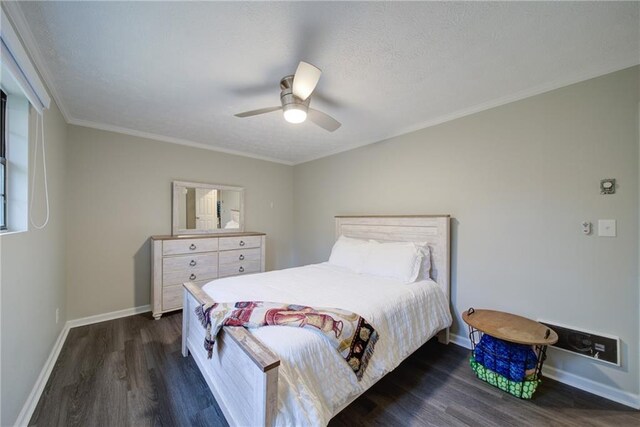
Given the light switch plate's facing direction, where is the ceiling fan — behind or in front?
in front

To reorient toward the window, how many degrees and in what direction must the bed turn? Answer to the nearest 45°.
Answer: approximately 45° to its right

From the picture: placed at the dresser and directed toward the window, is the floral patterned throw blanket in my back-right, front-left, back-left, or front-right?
front-left

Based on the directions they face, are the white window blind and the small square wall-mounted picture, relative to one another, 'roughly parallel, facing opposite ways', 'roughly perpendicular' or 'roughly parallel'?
roughly parallel, facing opposite ways

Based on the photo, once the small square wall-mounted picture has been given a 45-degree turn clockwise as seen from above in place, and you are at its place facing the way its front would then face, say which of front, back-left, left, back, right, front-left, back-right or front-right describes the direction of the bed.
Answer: front

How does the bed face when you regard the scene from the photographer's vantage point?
facing the viewer and to the left of the viewer

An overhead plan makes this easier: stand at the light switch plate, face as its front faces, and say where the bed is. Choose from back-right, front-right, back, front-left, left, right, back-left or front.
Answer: front-right

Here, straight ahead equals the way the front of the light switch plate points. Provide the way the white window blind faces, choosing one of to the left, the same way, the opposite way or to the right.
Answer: the opposite way

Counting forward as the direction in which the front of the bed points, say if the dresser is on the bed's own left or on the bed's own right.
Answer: on the bed's own right

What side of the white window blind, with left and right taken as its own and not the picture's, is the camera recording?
right

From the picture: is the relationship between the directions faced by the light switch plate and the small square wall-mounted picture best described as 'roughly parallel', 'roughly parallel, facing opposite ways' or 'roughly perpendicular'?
roughly parallel

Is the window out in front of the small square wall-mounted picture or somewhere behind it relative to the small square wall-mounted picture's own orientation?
in front

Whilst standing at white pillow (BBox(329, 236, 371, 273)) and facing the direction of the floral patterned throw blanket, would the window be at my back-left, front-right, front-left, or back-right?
front-right
